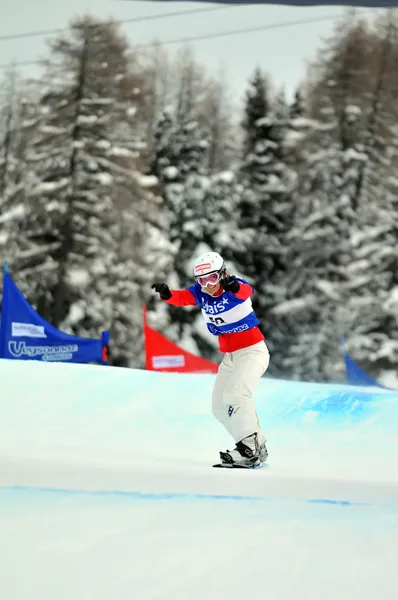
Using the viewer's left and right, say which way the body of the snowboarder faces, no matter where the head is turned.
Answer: facing the viewer and to the left of the viewer

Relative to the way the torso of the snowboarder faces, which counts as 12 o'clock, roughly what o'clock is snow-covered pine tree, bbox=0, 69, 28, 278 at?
The snow-covered pine tree is roughly at 4 o'clock from the snowboarder.

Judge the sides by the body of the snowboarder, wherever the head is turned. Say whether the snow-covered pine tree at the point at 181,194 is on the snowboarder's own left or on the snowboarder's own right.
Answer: on the snowboarder's own right

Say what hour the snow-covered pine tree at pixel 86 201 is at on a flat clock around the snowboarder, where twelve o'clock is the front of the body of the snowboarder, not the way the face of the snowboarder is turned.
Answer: The snow-covered pine tree is roughly at 4 o'clock from the snowboarder.

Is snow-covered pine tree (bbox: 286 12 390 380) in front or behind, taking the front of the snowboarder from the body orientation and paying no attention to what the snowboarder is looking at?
behind

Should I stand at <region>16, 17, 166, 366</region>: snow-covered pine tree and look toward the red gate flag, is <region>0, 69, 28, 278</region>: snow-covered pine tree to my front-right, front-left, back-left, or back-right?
back-right

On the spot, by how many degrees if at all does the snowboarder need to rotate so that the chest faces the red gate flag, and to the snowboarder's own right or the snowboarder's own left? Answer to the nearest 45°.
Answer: approximately 135° to the snowboarder's own right
